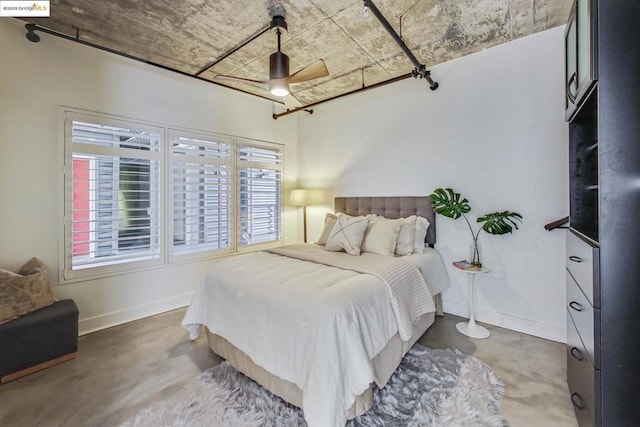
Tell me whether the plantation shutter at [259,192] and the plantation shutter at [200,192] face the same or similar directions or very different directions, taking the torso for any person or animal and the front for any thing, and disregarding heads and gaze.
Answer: same or similar directions

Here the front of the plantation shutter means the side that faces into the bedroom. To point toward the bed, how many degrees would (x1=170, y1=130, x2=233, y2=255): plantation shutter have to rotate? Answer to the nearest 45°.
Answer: approximately 45° to its right

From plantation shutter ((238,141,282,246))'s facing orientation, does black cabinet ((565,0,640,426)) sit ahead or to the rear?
ahead

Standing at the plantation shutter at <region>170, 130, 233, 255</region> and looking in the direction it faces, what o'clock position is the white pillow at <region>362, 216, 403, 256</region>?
The white pillow is roughly at 12 o'clock from the plantation shutter.

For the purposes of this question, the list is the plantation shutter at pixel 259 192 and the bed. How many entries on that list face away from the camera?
0

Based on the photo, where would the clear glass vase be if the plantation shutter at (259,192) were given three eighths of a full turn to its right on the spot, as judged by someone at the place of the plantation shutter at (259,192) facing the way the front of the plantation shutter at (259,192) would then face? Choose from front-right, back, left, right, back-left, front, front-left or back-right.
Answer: back-left

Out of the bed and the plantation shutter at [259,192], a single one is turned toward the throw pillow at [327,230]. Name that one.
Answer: the plantation shutter

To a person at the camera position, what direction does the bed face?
facing the viewer and to the left of the viewer

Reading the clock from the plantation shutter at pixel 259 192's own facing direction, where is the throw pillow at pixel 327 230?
The throw pillow is roughly at 12 o'clock from the plantation shutter.

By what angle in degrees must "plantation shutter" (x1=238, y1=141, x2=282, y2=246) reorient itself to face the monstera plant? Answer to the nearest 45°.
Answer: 0° — it already faces it

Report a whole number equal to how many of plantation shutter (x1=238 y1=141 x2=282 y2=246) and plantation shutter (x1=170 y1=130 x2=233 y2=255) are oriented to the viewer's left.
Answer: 0

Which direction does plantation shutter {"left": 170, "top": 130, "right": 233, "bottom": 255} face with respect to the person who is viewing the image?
facing the viewer and to the right of the viewer

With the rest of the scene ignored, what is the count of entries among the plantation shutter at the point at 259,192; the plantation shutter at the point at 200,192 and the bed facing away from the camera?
0

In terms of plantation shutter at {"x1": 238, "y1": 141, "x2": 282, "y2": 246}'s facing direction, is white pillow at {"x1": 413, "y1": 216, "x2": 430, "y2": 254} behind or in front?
in front

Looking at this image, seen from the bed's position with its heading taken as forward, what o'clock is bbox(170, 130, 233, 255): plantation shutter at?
The plantation shutter is roughly at 3 o'clock from the bed.

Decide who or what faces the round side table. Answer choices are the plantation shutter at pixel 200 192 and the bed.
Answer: the plantation shutter

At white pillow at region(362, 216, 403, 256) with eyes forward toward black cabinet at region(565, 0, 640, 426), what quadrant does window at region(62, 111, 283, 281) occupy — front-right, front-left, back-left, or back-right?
back-right
